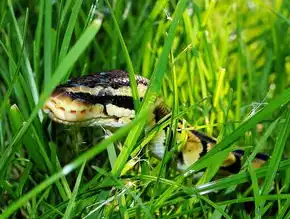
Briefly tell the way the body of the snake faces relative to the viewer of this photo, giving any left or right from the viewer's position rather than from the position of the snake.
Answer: facing to the left of the viewer
